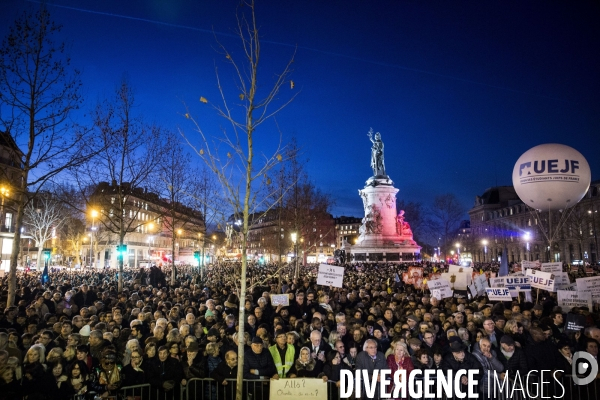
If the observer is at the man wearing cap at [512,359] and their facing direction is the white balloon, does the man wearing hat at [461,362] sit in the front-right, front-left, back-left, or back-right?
back-left

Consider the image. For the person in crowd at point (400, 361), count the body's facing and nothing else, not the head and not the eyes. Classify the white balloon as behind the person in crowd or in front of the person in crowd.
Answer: behind

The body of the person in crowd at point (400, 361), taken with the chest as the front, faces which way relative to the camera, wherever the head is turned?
toward the camera

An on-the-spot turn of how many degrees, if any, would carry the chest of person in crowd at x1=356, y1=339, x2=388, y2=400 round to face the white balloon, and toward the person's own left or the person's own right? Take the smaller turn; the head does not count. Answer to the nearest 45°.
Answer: approximately 135° to the person's own left

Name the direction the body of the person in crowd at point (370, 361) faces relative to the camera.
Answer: toward the camera

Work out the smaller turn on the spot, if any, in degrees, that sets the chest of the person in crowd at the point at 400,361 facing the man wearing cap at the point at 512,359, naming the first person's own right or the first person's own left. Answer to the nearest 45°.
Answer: approximately 90° to the first person's own left

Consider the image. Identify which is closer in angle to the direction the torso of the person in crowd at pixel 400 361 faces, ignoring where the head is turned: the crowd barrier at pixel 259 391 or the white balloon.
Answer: the crowd barrier

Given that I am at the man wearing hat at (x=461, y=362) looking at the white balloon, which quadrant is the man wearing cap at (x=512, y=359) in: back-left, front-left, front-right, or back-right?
front-right

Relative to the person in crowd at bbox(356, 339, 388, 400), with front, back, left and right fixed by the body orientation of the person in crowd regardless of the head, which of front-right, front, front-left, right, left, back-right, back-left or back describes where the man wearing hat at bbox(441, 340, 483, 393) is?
left

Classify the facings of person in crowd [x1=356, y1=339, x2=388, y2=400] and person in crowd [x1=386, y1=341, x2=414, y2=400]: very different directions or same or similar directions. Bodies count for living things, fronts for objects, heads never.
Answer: same or similar directions
